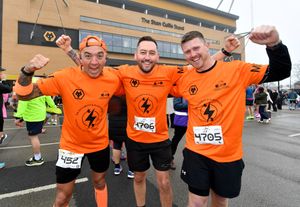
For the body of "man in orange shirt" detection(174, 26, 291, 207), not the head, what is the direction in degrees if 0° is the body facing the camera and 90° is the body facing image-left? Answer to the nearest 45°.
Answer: approximately 0°

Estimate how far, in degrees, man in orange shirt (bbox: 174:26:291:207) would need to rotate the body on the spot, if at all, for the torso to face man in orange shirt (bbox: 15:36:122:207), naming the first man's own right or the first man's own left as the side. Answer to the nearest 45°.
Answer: approximately 90° to the first man's own right

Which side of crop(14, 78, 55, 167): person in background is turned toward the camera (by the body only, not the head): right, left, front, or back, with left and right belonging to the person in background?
left

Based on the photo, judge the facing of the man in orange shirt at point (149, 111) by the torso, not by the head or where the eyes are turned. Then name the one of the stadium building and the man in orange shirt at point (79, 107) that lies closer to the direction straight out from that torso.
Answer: the man in orange shirt

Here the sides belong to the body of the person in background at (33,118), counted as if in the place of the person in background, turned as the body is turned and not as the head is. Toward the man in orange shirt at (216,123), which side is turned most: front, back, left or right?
left

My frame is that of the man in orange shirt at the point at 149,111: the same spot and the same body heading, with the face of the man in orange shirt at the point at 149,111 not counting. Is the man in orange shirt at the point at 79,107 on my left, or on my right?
on my right

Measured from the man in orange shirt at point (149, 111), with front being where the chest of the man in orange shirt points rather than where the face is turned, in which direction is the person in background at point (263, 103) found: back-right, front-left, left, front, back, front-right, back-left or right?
back-left

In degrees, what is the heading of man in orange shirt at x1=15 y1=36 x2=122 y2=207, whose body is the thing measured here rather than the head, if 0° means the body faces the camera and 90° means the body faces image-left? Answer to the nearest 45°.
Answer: approximately 0°

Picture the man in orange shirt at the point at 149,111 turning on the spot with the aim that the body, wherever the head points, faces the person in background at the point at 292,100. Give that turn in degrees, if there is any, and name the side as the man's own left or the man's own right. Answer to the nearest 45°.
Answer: approximately 135° to the man's own left

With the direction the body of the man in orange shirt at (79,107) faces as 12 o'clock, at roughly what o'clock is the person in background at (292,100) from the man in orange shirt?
The person in background is roughly at 8 o'clock from the man in orange shirt.
